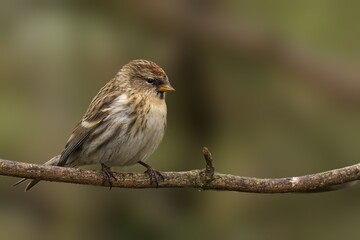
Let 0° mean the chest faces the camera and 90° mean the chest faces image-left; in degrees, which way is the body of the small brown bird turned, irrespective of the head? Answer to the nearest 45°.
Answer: approximately 315°
